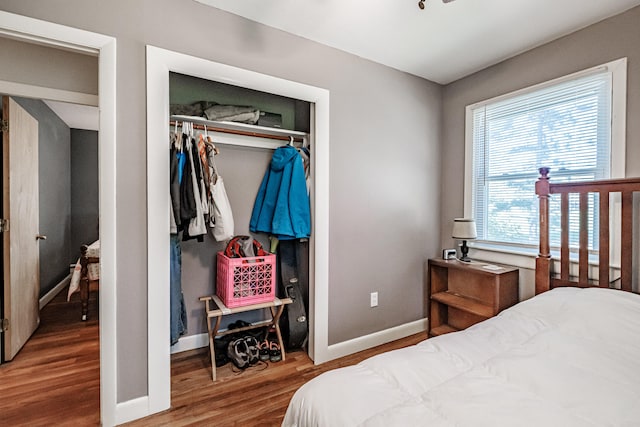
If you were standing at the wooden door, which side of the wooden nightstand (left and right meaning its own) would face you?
front

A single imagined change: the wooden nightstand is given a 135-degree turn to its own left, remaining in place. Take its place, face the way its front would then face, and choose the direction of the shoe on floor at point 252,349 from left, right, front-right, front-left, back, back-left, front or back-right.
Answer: back-right

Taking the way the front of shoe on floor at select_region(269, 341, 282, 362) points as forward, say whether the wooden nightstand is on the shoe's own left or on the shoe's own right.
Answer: on the shoe's own left

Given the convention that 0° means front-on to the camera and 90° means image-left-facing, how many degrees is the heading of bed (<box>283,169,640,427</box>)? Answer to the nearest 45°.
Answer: approximately 45°

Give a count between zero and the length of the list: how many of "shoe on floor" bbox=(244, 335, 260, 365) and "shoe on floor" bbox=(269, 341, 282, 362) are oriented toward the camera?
2

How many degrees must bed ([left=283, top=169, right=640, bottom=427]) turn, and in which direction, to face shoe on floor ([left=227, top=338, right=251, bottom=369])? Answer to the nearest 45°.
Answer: approximately 45° to its right

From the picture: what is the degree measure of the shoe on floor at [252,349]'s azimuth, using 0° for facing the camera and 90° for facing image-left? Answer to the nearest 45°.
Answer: approximately 0°
